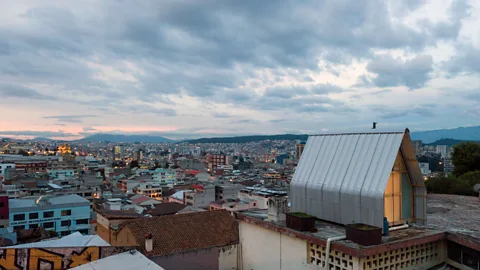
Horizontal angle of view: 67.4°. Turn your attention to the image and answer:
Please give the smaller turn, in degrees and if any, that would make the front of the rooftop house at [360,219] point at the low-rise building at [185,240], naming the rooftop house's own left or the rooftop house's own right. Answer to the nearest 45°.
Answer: approximately 180°

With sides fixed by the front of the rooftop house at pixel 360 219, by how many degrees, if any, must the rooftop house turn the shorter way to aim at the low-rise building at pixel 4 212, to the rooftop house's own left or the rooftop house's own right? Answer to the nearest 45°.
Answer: approximately 180°

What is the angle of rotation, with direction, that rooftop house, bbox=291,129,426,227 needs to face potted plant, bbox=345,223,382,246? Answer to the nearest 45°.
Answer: approximately 45° to its right

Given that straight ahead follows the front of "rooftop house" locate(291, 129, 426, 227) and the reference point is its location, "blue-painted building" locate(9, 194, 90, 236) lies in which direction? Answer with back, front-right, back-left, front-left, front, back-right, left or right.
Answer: back

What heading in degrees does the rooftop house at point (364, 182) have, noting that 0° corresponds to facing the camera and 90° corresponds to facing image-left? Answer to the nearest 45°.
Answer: approximately 315°

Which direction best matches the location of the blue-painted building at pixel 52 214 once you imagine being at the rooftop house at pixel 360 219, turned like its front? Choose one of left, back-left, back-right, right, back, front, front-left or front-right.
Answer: back
